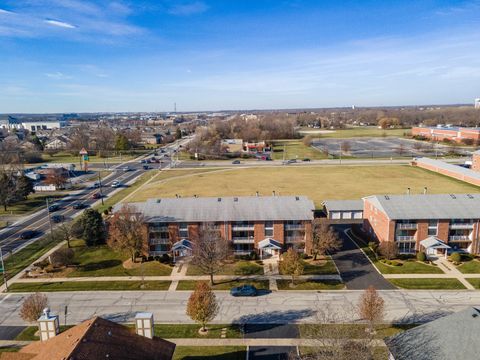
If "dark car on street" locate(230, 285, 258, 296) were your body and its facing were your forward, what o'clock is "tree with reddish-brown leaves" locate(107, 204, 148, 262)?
The tree with reddish-brown leaves is roughly at 1 o'clock from the dark car on street.

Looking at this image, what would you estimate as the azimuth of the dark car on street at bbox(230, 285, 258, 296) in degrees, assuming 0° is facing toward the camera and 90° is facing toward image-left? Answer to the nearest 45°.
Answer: approximately 90°

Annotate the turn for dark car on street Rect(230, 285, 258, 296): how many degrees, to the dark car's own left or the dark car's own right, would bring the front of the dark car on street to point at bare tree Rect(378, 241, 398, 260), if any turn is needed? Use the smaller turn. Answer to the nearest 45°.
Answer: approximately 135° to the dark car's own right

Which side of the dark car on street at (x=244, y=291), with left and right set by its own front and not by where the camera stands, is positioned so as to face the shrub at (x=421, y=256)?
back

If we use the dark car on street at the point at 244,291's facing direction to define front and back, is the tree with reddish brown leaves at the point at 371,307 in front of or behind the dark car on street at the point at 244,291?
behind

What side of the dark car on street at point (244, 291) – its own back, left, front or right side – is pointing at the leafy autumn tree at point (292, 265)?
back

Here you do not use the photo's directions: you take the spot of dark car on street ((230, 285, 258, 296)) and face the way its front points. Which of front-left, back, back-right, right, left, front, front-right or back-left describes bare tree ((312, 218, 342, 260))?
back-right

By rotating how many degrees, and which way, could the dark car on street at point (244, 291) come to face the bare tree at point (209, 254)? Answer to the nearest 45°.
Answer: approximately 45° to its right

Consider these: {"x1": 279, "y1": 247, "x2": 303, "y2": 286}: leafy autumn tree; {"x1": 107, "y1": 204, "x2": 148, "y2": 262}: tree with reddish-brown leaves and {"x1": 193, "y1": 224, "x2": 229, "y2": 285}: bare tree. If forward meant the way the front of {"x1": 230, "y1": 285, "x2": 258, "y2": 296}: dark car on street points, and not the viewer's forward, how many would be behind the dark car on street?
1
